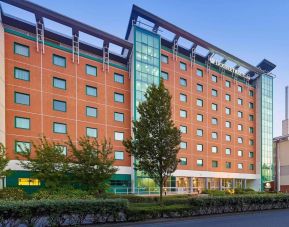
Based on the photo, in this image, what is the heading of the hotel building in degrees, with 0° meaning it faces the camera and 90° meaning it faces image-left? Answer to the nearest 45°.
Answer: approximately 315°

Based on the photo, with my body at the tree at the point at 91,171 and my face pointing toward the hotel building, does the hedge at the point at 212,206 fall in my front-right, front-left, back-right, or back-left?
back-right

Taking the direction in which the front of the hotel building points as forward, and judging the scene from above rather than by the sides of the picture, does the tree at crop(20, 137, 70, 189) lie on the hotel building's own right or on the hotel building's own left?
on the hotel building's own right

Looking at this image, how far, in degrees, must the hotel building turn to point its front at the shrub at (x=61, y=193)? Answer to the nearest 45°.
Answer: approximately 45° to its right

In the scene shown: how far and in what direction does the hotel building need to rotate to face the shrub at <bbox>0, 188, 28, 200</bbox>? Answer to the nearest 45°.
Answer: approximately 45° to its right
